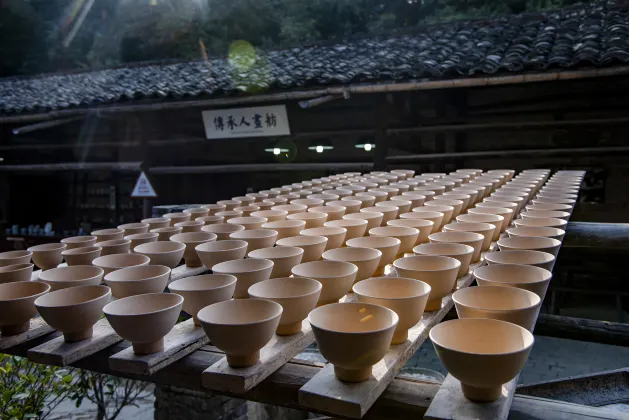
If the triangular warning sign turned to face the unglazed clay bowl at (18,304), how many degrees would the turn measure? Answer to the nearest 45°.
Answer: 0° — it already faces it

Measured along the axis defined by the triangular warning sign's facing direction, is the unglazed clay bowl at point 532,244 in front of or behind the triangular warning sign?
in front

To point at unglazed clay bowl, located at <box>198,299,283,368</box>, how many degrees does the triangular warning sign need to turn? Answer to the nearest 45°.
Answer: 0° — it already faces it

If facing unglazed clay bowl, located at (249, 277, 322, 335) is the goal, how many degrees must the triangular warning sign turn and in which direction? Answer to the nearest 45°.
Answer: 0° — it already faces it

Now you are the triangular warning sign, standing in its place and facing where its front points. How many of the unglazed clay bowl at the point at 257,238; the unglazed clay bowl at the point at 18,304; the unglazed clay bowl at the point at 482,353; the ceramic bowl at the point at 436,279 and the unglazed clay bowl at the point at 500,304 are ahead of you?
5

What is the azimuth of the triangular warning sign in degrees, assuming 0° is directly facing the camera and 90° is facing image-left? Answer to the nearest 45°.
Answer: approximately 0°

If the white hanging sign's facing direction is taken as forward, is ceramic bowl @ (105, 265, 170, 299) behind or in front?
in front

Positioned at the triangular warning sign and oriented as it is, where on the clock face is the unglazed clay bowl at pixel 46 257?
The unglazed clay bowl is roughly at 12 o'clock from the triangular warning sign.

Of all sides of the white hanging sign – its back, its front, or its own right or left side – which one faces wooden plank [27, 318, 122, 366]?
front

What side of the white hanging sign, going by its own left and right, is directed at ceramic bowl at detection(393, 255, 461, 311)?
front

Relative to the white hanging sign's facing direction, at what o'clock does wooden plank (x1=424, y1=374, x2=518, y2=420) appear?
The wooden plank is roughly at 12 o'clock from the white hanging sign.

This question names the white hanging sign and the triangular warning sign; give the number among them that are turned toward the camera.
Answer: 2
